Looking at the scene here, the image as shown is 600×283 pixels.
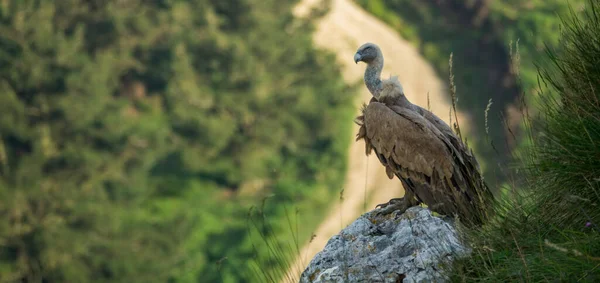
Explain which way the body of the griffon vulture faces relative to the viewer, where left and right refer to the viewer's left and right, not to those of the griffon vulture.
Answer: facing to the left of the viewer
